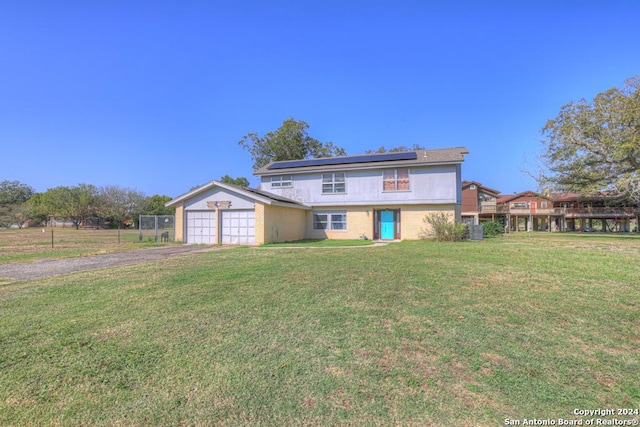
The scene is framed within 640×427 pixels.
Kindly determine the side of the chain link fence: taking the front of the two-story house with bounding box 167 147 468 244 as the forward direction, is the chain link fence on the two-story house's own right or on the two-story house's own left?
on the two-story house's own right

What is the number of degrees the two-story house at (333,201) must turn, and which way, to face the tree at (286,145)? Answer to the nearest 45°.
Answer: approximately 180°

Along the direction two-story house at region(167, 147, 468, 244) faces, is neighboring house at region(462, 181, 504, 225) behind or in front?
behind

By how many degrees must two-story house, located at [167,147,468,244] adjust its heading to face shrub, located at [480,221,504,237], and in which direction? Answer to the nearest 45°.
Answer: approximately 135° to its left

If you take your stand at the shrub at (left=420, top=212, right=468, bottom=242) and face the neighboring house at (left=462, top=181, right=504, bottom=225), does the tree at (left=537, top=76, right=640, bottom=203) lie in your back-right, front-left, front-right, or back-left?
front-right

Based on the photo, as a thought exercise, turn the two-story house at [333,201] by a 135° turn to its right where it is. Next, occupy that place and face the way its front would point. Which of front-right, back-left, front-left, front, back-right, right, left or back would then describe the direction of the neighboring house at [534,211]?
right

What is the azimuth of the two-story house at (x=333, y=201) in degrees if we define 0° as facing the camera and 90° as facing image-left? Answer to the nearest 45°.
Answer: approximately 0°

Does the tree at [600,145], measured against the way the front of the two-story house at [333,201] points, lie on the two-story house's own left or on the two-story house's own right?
on the two-story house's own left
